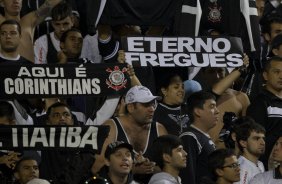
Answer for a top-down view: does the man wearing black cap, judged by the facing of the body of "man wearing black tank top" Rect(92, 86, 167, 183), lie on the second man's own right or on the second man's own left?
on the second man's own right

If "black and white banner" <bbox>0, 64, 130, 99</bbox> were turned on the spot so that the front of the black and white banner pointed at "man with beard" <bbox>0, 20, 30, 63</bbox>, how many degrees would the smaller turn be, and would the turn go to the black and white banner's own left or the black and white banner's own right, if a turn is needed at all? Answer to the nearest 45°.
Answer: approximately 135° to the black and white banner's own right

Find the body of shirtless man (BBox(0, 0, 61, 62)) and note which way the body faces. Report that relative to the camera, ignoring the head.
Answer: toward the camera

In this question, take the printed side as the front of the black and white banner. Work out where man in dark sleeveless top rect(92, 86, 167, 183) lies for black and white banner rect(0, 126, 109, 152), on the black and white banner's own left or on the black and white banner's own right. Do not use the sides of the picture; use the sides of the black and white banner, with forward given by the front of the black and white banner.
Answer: on the black and white banner's own left

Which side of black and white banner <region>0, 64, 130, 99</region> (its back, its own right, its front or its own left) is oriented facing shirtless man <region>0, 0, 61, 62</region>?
back

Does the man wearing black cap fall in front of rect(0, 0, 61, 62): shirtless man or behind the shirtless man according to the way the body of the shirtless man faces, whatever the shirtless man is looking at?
in front

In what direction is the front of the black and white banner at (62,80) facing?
toward the camera

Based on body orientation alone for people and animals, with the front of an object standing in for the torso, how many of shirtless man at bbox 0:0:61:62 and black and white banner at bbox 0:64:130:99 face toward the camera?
2

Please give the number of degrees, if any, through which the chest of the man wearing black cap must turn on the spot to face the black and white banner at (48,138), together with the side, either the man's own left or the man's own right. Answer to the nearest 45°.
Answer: approximately 135° to the man's own right

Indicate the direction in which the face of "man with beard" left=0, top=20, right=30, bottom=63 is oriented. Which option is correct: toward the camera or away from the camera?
toward the camera

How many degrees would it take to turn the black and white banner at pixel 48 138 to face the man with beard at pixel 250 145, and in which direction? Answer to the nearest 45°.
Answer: approximately 90° to its left

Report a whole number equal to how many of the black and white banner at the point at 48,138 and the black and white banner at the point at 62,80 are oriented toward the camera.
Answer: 2

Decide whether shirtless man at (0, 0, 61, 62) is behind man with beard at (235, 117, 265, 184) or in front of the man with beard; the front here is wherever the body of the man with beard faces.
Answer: behind

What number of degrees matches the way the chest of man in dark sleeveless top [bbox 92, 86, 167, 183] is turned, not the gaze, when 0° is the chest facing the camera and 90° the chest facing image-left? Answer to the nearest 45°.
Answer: approximately 315°
